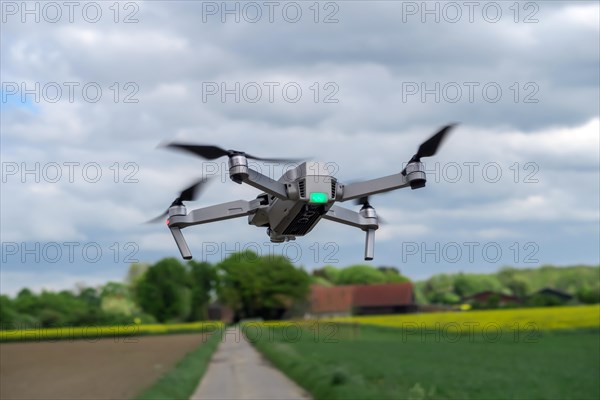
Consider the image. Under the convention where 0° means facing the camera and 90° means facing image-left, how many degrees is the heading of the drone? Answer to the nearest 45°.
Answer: approximately 135°

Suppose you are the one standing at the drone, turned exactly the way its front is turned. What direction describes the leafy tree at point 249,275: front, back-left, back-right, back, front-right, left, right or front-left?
front-right
